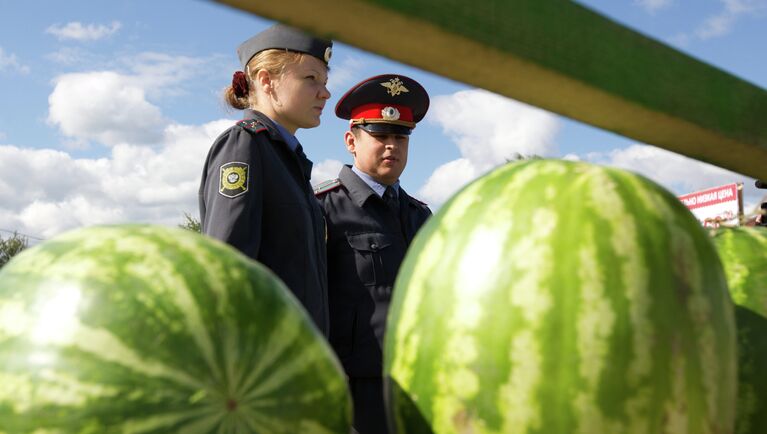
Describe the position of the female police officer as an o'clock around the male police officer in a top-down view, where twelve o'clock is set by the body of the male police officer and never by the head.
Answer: The female police officer is roughly at 2 o'clock from the male police officer.

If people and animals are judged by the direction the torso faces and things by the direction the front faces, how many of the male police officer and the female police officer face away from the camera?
0

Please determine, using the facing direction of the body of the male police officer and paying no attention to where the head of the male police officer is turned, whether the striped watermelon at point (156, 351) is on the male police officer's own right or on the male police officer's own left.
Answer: on the male police officer's own right

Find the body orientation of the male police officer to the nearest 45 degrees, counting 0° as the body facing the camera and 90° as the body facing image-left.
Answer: approximately 315°

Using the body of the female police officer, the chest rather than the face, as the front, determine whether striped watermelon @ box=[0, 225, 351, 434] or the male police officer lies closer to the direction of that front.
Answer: the male police officer

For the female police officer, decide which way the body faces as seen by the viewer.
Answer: to the viewer's right

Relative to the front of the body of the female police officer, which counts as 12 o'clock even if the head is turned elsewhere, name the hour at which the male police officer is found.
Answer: The male police officer is roughly at 10 o'clock from the female police officer.

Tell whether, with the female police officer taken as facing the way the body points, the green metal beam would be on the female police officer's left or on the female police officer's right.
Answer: on the female police officer's right
